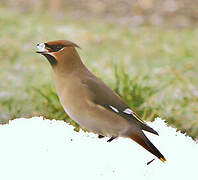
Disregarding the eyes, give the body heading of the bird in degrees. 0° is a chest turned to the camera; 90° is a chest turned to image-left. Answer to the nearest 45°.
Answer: approximately 90°
